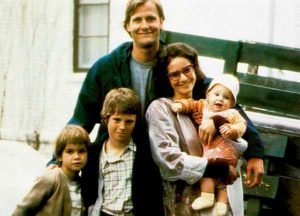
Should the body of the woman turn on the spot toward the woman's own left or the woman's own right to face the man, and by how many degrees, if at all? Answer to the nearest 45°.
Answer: approximately 180°

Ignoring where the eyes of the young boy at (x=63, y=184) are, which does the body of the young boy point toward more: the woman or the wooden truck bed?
the woman

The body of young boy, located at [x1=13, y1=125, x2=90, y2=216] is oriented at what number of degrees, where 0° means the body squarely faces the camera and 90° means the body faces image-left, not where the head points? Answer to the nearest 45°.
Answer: approximately 315°

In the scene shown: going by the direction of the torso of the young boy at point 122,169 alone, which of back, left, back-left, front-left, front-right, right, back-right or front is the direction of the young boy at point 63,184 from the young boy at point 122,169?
right

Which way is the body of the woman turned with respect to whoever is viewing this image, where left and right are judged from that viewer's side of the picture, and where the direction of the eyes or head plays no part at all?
facing the viewer and to the right of the viewer

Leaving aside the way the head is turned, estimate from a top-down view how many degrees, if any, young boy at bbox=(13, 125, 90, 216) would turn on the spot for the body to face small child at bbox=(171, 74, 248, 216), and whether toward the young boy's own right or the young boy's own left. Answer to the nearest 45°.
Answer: approximately 45° to the young boy's own left

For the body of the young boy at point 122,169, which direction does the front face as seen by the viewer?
toward the camera

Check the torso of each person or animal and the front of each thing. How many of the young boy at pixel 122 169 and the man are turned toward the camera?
2

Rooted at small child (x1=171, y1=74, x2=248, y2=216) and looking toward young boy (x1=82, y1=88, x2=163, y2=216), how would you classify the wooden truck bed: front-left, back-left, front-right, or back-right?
back-right
